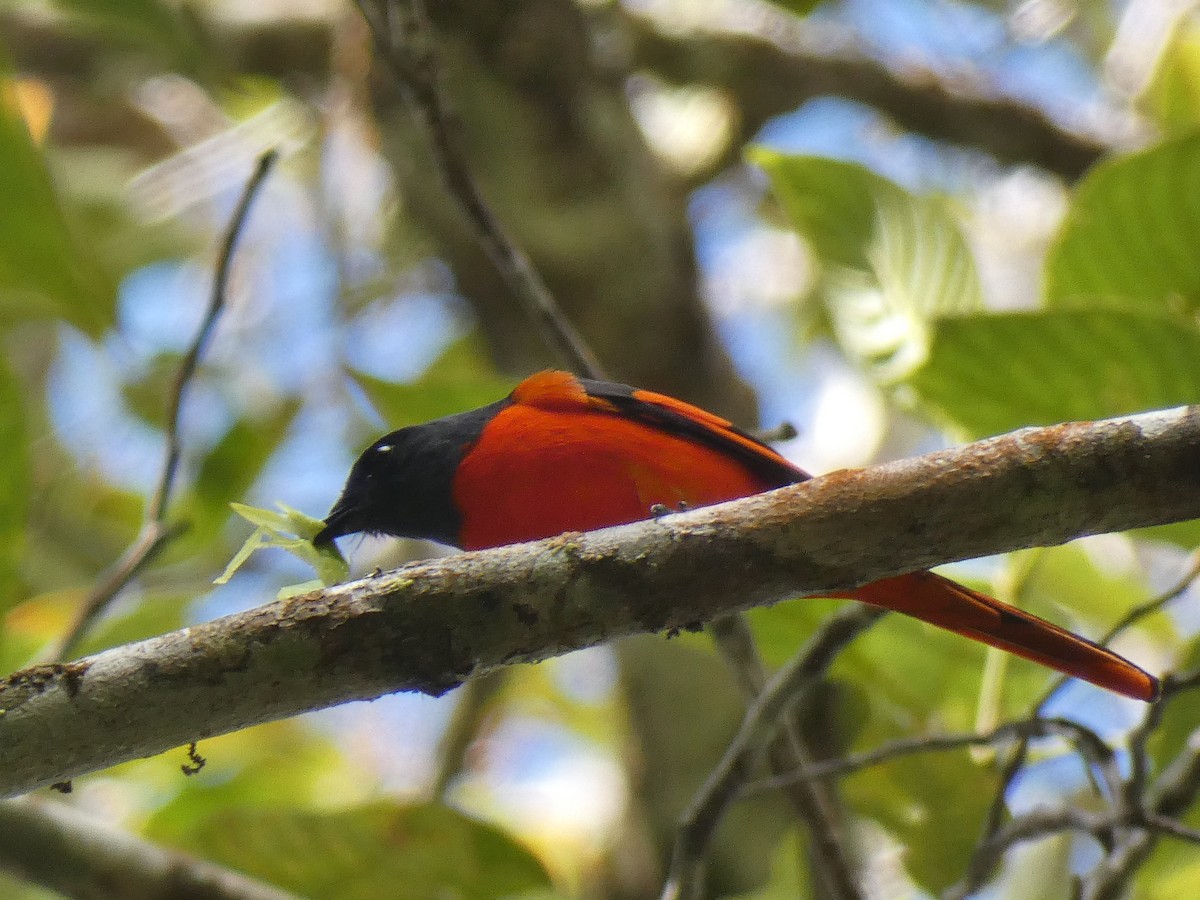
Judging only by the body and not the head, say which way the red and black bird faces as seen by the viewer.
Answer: to the viewer's left

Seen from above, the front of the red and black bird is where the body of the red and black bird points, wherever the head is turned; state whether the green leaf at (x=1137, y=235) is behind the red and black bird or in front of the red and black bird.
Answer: behind

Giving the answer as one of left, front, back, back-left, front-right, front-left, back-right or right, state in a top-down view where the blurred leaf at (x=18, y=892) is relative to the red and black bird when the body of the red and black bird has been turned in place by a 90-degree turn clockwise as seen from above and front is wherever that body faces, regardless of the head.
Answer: left

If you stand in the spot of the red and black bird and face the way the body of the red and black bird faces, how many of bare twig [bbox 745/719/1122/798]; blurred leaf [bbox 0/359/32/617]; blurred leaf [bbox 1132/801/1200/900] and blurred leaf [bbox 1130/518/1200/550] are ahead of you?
1

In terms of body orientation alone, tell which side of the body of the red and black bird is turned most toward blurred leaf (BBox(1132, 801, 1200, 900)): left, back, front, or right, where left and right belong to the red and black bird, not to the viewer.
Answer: back

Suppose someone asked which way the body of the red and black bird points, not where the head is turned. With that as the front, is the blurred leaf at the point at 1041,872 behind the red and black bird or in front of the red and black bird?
behind
